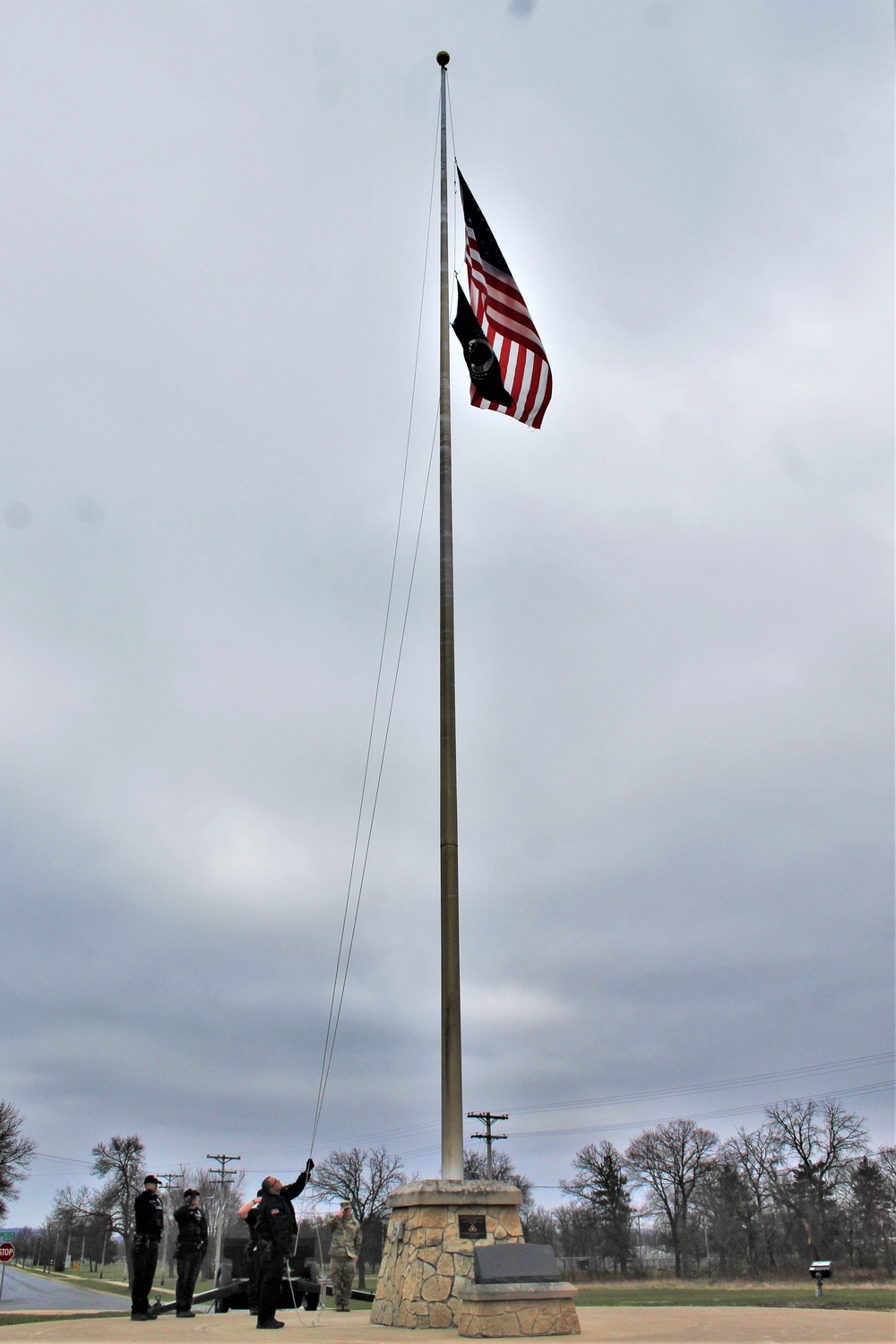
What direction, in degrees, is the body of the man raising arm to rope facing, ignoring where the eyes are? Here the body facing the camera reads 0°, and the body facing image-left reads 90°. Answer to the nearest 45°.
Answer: approximately 270°

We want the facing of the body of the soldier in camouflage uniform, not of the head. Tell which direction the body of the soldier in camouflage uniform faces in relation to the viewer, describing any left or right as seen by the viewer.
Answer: facing the viewer

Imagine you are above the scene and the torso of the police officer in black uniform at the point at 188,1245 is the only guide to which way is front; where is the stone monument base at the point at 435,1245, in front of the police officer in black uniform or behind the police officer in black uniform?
in front

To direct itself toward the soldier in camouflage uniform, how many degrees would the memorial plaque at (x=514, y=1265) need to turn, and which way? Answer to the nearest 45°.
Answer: approximately 135° to its right

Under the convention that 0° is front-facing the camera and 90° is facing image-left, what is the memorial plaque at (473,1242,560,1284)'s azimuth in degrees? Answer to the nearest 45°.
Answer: approximately 0°

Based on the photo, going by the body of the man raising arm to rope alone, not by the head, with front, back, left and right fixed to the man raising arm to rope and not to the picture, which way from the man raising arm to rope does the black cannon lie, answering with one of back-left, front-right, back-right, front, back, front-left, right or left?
left

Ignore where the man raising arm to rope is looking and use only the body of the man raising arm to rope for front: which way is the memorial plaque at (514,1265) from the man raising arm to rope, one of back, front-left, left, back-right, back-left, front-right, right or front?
front

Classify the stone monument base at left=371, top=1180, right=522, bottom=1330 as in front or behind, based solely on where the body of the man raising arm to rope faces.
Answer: in front

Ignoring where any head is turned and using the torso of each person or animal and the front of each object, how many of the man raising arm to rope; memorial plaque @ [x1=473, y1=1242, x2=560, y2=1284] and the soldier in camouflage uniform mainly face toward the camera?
2

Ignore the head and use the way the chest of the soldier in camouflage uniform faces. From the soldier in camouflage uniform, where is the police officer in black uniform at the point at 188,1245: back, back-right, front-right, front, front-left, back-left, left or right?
front-right

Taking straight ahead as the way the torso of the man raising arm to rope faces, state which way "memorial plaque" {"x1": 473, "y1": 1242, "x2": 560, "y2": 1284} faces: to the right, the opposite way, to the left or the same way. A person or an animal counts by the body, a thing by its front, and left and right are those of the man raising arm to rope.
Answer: to the right
